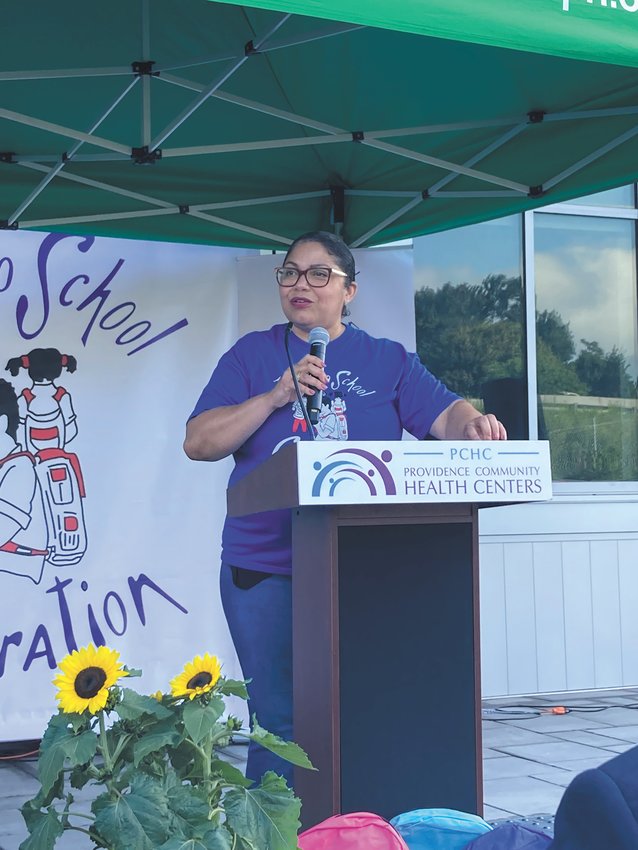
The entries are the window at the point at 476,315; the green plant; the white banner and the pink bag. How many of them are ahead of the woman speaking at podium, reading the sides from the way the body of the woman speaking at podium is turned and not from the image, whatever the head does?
2

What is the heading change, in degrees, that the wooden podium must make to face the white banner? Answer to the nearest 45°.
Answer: approximately 135° to its right

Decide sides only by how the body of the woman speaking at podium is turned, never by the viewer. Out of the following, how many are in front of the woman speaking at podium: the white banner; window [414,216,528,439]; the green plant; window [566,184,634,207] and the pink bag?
2

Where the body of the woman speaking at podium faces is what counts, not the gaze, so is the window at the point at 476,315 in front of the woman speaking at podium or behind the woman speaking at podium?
behind

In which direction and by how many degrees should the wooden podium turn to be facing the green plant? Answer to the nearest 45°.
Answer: approximately 45° to its right

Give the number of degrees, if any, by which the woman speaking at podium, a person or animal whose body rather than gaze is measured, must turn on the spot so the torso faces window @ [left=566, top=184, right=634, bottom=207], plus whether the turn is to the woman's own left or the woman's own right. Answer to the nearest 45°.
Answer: approximately 135° to the woman's own left

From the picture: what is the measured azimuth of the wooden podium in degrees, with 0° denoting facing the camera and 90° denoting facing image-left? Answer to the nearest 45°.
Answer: approximately 0°

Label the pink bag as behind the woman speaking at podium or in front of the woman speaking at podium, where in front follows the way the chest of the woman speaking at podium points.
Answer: in front

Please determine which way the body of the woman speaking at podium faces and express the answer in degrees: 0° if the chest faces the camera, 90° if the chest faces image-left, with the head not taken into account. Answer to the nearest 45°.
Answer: approximately 0°

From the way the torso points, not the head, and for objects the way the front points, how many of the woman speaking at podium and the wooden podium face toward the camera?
2
